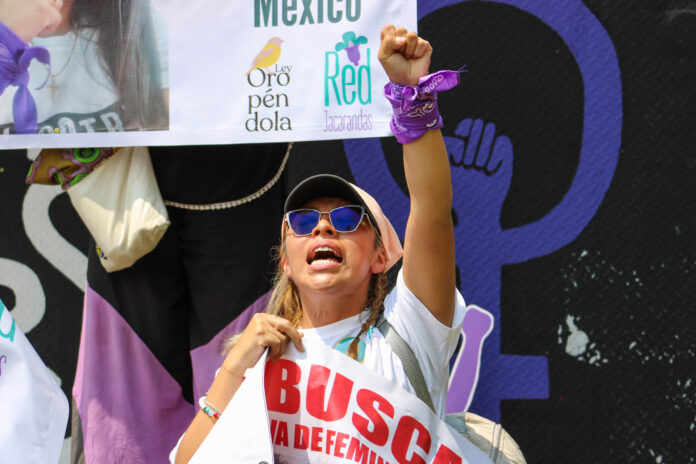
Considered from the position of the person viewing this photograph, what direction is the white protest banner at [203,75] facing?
facing the viewer
